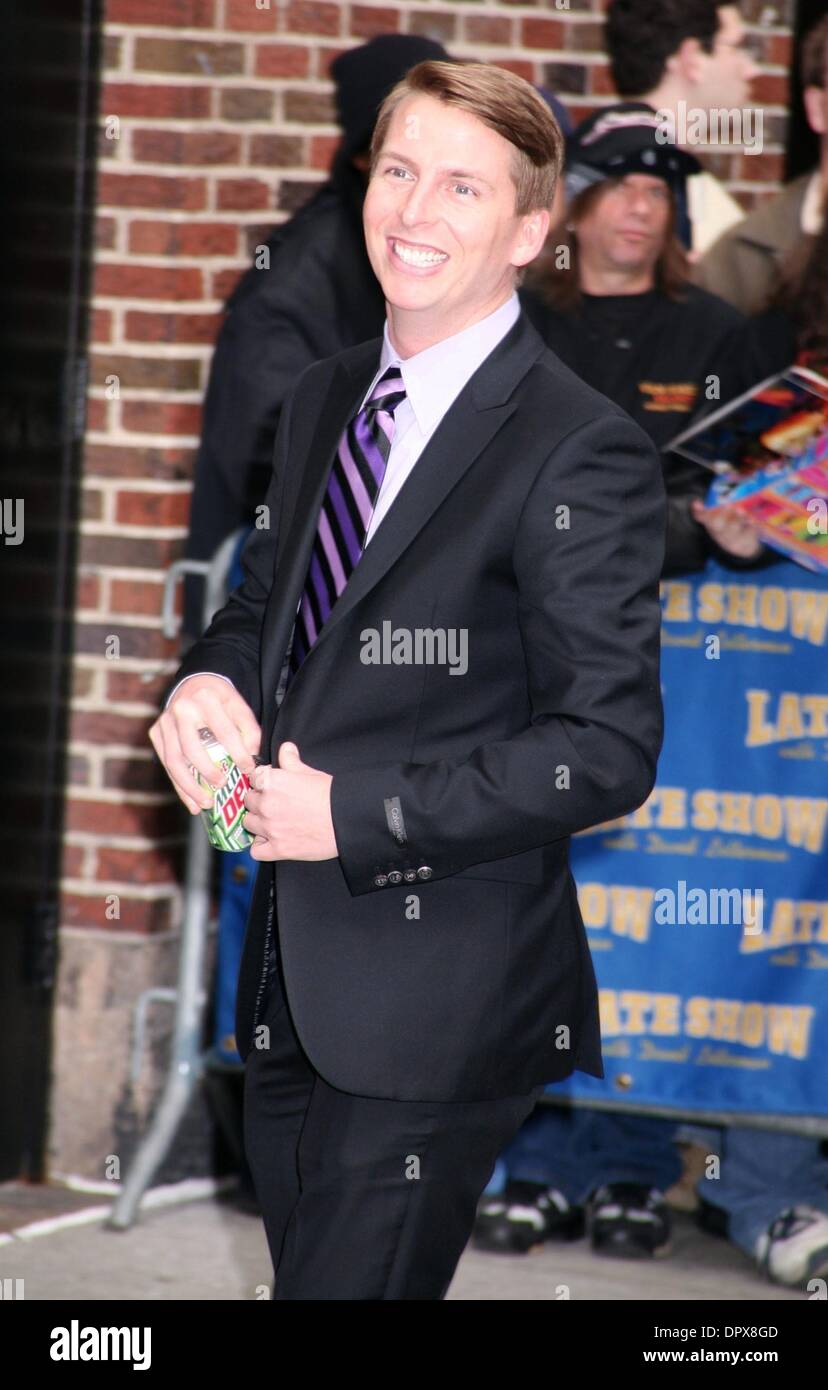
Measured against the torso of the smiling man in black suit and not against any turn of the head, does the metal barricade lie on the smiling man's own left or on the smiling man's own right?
on the smiling man's own right

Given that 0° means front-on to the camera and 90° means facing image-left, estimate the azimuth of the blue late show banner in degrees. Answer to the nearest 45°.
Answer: approximately 0°

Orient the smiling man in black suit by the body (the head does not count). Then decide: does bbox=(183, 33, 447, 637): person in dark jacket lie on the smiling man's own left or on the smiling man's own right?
on the smiling man's own right

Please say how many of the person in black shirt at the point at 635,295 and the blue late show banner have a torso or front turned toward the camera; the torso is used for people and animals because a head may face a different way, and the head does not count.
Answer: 2

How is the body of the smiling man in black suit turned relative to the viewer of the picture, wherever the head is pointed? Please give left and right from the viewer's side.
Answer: facing the viewer and to the left of the viewer

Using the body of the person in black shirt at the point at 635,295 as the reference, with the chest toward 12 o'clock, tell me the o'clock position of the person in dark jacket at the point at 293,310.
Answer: the person in dark jacket at the point at 293,310 is roughly at 3 o'clock from the person in black shirt at the point at 635,295.
